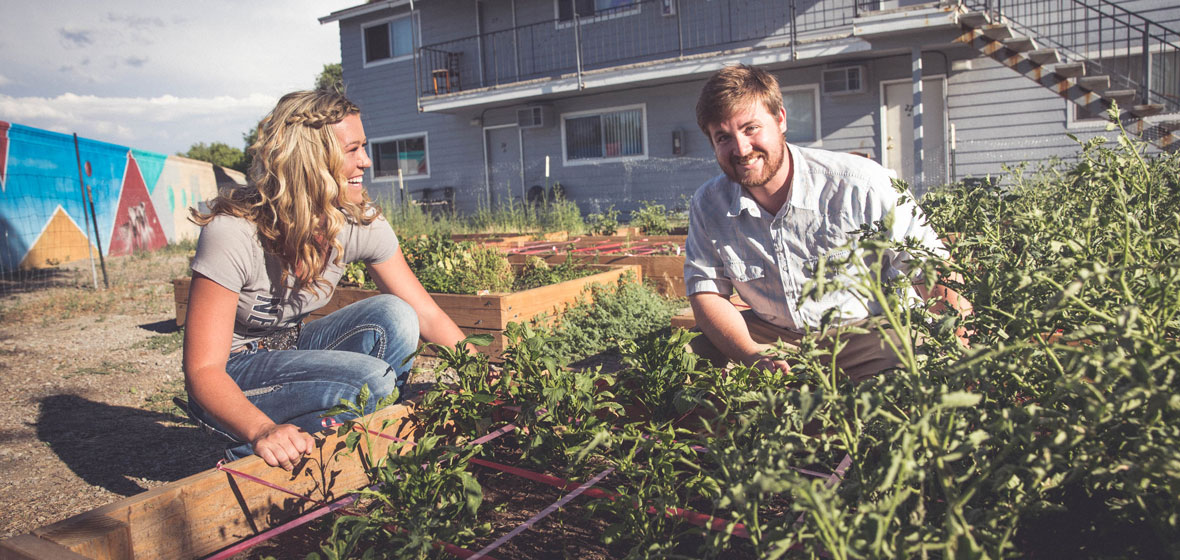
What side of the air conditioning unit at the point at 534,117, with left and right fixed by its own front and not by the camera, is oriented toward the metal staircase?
left

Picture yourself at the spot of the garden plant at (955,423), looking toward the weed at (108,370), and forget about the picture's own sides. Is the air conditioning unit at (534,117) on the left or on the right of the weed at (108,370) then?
right

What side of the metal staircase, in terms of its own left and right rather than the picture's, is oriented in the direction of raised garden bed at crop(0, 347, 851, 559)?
right

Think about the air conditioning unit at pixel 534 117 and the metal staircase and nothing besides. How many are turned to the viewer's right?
1

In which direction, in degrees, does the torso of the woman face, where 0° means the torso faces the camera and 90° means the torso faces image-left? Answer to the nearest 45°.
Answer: approximately 315°

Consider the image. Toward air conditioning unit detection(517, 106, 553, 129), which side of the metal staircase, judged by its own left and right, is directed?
back

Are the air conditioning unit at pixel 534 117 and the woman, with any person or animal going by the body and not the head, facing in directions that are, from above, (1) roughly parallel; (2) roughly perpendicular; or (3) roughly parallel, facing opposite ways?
roughly perpendicular

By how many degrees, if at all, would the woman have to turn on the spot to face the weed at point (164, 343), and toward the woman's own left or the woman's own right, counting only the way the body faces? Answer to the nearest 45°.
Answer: approximately 135° to the woman's own left

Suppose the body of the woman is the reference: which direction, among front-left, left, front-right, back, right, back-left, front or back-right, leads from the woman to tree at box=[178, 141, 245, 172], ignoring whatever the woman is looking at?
back-left

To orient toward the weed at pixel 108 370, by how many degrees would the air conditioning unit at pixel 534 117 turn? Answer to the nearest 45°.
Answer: approximately 45° to its left

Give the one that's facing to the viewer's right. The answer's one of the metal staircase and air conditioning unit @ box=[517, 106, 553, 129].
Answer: the metal staircase

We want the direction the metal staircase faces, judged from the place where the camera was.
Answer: facing to the right of the viewer
